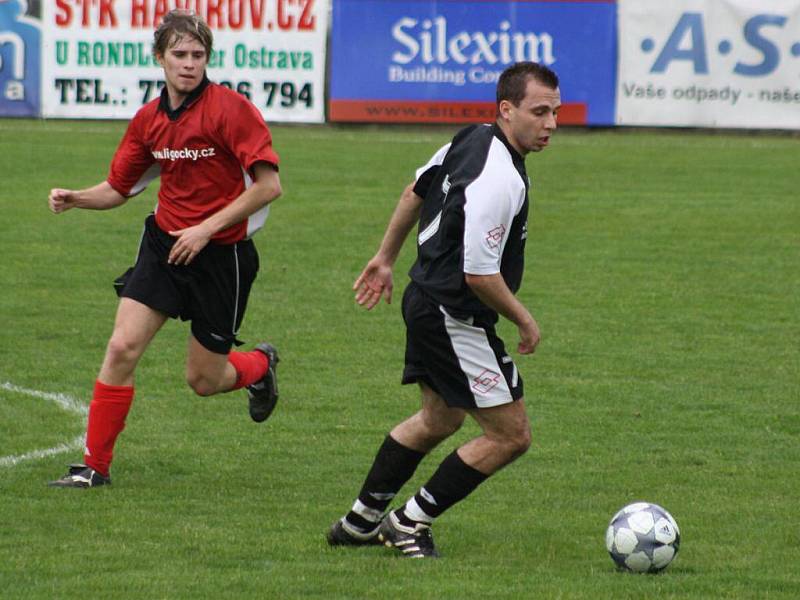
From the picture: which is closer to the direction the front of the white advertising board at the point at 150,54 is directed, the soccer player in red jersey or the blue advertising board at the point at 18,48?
the soccer player in red jersey

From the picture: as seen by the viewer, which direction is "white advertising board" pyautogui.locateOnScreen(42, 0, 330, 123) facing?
toward the camera

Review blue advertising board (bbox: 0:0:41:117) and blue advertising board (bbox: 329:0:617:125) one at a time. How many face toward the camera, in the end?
2

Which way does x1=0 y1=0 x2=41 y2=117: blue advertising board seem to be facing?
toward the camera

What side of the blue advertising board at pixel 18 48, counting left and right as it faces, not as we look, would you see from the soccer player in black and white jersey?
front

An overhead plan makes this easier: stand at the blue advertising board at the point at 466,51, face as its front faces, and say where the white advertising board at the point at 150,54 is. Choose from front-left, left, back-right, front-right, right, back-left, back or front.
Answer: right

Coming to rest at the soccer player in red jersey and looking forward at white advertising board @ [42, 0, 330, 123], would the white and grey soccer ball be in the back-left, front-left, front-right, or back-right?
back-right

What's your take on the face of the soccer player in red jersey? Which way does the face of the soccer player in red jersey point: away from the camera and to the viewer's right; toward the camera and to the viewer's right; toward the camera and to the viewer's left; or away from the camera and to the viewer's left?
toward the camera and to the viewer's right

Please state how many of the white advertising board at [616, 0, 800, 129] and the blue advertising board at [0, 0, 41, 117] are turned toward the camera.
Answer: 2

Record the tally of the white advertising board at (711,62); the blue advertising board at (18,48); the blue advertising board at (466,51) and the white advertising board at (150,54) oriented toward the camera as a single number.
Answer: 4

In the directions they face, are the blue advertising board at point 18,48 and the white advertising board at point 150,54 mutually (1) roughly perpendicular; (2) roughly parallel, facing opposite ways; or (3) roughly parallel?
roughly parallel

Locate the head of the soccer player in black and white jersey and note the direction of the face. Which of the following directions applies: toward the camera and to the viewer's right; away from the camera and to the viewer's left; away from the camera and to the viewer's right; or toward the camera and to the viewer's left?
toward the camera and to the viewer's right

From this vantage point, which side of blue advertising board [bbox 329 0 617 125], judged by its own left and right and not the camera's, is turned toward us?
front

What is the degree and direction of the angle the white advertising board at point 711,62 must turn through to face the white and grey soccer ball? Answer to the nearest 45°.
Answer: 0° — it already faces it

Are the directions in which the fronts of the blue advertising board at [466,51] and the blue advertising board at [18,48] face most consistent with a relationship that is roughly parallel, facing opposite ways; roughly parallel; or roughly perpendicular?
roughly parallel
